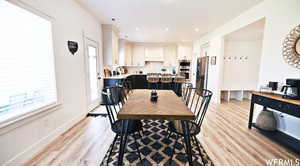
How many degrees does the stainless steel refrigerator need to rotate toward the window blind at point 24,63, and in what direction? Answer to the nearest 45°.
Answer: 0° — it already faces it

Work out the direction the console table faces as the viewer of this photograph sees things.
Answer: facing the viewer and to the left of the viewer

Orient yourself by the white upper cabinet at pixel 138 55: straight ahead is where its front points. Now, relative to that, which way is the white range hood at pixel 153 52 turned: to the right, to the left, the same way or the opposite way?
the same way

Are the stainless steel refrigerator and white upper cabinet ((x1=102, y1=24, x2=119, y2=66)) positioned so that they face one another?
yes

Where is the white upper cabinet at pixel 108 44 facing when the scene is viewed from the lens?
facing to the right of the viewer

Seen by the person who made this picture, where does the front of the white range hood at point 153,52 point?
facing the viewer

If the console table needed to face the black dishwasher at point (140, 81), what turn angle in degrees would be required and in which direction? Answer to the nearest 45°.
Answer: approximately 45° to its right

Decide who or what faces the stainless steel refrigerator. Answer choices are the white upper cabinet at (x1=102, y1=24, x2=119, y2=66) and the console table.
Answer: the white upper cabinet

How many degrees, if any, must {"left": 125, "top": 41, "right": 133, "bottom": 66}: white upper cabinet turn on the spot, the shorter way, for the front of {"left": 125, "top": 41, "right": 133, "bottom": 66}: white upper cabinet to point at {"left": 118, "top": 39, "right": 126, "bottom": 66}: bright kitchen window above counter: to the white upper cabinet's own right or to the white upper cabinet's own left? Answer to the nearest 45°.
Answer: approximately 135° to the white upper cabinet's own right

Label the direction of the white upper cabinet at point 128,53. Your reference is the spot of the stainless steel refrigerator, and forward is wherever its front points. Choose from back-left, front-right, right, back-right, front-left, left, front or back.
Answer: front-right

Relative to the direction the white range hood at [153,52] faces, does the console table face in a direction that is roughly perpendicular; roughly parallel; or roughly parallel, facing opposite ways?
roughly perpendicular

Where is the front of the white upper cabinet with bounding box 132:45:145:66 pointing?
toward the camera

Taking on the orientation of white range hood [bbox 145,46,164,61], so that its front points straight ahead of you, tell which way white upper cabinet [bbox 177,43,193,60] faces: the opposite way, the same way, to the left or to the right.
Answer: the same way

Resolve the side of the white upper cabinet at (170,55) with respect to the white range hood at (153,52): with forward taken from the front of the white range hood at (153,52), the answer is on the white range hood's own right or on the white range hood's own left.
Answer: on the white range hood's own left

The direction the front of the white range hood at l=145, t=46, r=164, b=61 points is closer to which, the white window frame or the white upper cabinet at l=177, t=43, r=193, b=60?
the white window frame
